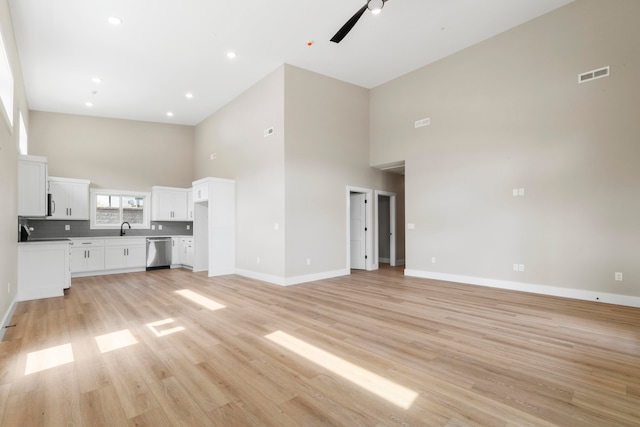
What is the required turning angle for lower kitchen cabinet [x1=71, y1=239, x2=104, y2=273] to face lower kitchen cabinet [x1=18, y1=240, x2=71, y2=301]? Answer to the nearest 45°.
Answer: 0° — it already faces it

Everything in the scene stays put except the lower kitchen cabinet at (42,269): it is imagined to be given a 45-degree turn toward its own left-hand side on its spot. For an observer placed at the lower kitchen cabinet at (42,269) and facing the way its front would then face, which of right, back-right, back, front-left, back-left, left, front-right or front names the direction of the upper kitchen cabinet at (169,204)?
front

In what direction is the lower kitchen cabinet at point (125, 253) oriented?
toward the camera

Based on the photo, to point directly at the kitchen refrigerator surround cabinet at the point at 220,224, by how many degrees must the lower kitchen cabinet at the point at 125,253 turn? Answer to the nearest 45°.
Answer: approximately 45° to its left

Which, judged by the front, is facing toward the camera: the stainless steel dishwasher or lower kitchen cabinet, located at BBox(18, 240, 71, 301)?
the stainless steel dishwasher

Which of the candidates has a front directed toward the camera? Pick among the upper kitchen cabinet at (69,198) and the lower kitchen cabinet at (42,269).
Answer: the upper kitchen cabinet

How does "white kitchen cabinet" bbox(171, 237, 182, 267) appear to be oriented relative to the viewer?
toward the camera

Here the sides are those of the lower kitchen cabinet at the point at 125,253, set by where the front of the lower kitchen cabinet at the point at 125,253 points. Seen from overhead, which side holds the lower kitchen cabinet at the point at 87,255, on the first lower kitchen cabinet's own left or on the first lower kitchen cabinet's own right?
on the first lower kitchen cabinet's own right

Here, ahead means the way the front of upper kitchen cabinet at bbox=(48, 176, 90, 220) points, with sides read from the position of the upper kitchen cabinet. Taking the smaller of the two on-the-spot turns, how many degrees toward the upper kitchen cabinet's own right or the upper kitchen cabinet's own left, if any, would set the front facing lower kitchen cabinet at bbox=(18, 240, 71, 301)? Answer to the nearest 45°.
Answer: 0° — it already faces it

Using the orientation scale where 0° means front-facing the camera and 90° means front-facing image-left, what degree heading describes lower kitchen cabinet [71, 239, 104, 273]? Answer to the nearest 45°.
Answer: approximately 0°

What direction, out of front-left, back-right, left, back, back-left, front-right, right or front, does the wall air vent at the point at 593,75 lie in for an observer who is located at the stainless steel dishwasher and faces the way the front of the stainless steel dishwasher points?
front-left

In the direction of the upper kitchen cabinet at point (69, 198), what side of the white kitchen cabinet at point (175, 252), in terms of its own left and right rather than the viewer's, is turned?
right

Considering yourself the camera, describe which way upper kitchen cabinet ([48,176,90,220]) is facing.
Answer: facing the viewer
